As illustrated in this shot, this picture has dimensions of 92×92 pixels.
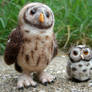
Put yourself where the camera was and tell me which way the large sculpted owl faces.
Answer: facing the viewer and to the right of the viewer

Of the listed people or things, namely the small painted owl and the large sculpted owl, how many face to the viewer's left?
0

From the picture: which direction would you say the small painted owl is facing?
toward the camera
